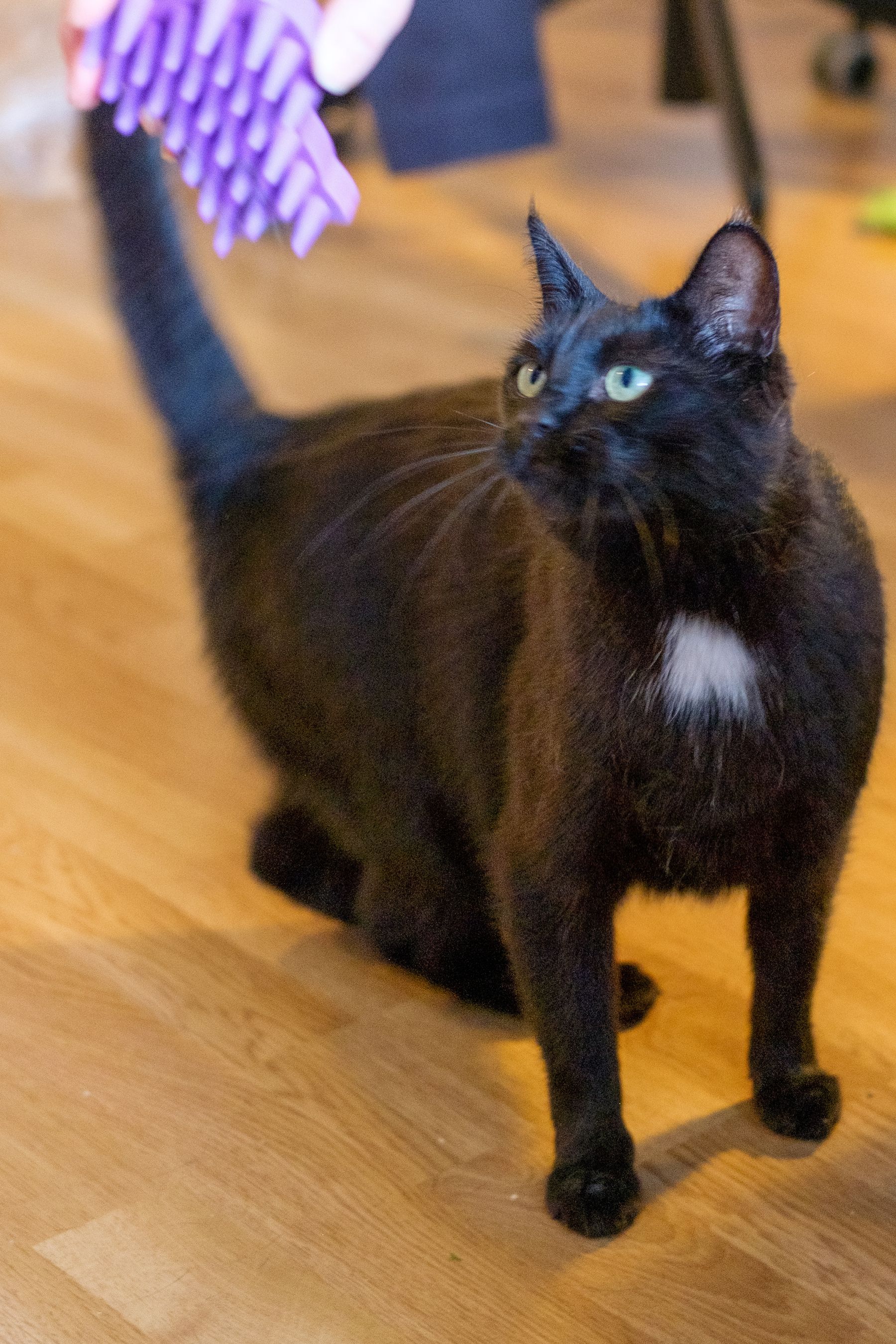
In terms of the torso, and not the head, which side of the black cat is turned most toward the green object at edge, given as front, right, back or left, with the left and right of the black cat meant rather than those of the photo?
left

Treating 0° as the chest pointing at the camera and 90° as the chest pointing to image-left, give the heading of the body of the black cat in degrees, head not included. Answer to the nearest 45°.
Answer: approximately 315°
